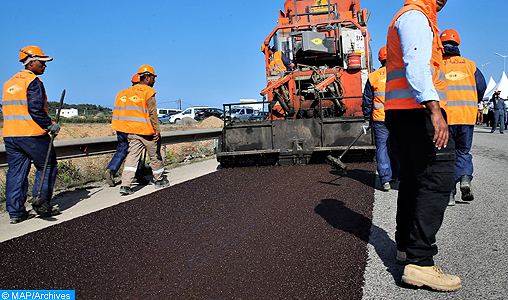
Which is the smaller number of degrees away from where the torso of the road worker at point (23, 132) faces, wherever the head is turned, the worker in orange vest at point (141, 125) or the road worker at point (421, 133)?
the worker in orange vest

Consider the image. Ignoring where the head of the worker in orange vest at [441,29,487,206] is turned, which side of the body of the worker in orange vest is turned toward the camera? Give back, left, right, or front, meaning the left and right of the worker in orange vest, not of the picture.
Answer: back

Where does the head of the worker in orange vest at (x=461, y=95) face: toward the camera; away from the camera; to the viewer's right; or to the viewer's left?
away from the camera

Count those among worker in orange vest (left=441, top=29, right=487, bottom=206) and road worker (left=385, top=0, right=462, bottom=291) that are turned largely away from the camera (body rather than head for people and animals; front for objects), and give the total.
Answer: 1

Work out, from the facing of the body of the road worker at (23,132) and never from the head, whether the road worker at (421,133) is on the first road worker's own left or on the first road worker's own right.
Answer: on the first road worker's own right

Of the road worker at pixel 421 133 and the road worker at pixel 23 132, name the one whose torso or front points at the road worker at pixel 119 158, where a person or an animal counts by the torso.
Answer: the road worker at pixel 23 132

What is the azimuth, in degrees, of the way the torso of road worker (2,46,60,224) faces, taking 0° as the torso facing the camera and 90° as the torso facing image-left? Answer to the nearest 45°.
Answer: approximately 225°
